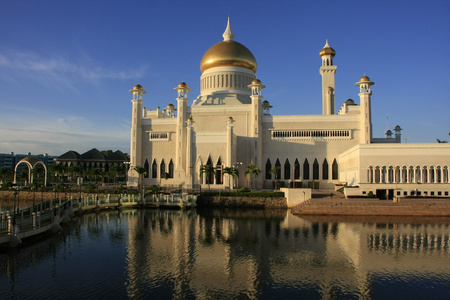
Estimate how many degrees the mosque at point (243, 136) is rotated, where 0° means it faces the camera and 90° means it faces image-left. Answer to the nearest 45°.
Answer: approximately 0°

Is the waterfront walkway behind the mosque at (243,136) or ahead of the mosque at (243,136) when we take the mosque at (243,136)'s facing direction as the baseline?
ahead

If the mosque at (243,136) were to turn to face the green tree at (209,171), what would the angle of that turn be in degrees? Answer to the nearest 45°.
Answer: approximately 45° to its right

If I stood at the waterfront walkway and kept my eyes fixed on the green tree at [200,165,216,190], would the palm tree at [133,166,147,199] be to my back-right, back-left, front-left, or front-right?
front-left

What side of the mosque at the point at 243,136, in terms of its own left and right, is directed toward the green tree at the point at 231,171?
front

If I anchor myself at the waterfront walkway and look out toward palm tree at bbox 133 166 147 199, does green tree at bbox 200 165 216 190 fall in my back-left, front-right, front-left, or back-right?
front-right

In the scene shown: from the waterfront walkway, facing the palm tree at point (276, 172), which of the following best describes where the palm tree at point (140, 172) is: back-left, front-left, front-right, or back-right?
front-left
